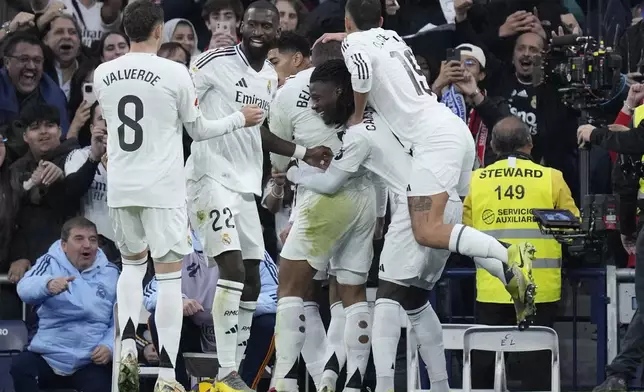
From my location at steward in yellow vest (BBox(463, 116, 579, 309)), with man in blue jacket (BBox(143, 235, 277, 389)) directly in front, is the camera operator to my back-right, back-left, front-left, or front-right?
back-left

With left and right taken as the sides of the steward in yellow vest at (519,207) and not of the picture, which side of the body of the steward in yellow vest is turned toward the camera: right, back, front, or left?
back

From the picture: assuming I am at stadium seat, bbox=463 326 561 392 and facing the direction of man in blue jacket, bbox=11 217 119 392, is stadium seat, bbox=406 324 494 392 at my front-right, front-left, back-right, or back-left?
front-right

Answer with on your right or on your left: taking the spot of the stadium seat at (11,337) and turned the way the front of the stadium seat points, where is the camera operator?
on your left

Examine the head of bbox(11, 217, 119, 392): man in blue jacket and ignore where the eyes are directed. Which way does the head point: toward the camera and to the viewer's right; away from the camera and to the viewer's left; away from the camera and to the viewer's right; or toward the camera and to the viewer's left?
toward the camera and to the viewer's right

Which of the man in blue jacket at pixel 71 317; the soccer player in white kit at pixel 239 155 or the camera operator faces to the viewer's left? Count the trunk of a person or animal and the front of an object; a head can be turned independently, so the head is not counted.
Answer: the camera operator

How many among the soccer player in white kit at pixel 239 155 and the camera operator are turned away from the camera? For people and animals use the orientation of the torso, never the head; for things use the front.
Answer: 0

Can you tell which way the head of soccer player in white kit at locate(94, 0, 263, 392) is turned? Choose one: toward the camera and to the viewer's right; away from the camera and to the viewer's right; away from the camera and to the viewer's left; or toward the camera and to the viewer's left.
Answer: away from the camera and to the viewer's right

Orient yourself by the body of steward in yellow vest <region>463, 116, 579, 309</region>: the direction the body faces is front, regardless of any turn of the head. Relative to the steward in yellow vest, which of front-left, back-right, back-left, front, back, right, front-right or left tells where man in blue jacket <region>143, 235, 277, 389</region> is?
left

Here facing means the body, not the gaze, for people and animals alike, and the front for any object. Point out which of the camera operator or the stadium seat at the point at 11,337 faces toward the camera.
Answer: the stadium seat

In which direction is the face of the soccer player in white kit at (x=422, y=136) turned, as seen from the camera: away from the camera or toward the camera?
away from the camera

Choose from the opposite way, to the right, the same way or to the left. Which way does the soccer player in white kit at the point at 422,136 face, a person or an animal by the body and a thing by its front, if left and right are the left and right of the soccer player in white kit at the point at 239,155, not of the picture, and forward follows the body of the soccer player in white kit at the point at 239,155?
the opposite way
